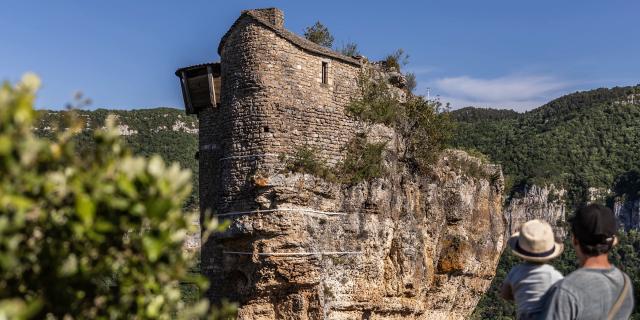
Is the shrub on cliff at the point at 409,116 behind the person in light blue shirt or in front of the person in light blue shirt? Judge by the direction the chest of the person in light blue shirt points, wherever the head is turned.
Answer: in front

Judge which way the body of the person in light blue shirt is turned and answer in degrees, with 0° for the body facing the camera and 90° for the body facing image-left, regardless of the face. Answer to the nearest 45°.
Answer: approximately 180°

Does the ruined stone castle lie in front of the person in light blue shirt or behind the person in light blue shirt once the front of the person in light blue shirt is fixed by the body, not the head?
in front

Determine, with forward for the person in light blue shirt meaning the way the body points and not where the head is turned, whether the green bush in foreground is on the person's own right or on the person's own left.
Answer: on the person's own left

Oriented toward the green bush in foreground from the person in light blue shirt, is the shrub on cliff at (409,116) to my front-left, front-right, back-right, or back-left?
back-right
